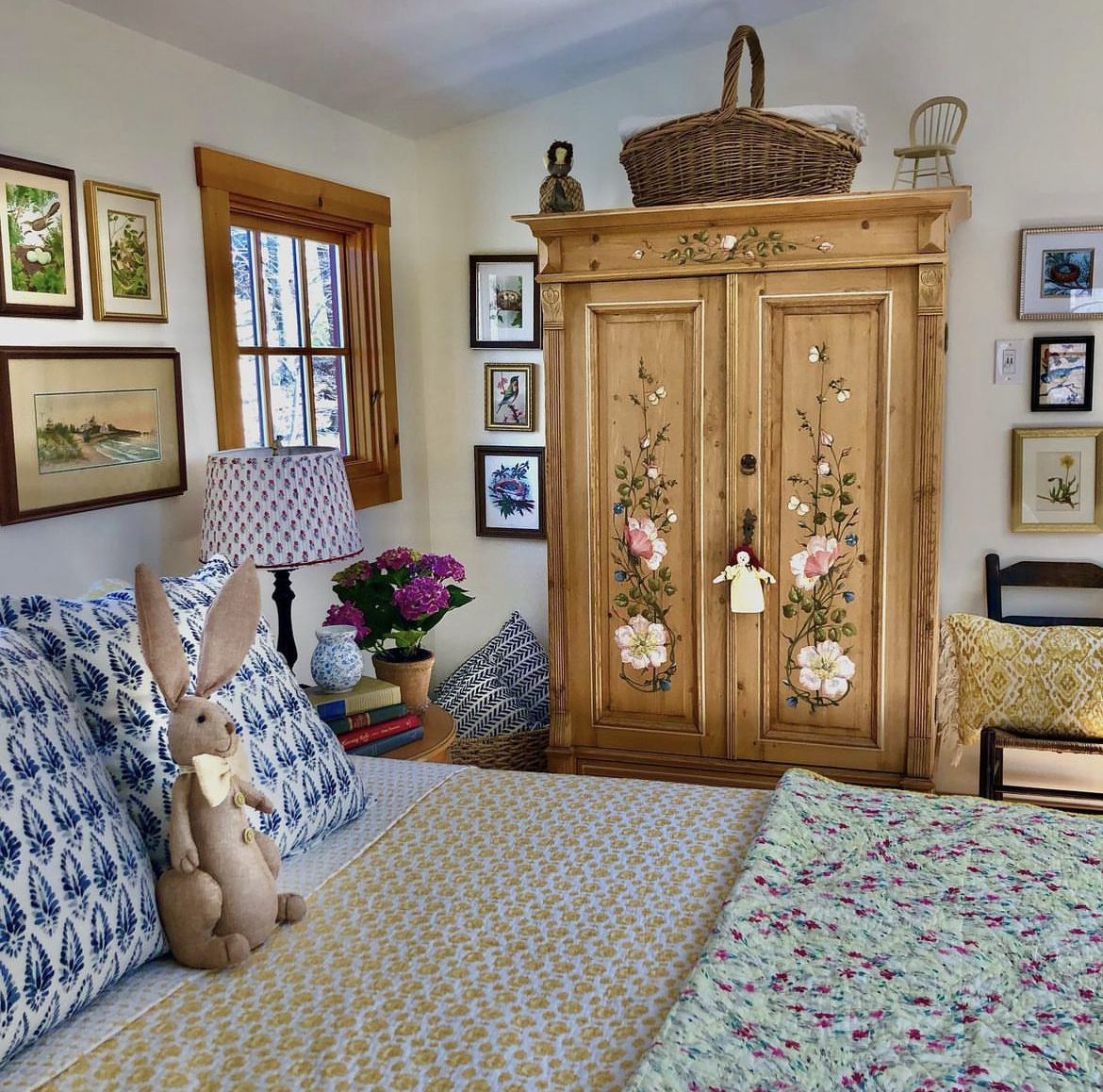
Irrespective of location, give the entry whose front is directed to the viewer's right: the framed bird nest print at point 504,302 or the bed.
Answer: the bed

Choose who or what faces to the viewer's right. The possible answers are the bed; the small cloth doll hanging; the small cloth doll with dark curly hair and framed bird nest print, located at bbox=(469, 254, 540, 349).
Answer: the bed

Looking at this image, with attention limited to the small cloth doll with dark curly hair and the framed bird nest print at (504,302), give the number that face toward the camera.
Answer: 2

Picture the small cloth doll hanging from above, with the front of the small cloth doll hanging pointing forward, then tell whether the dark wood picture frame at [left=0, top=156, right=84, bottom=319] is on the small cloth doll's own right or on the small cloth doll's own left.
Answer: on the small cloth doll's own right

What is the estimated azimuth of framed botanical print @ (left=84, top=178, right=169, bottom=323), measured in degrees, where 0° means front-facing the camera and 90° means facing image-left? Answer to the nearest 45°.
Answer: approximately 315°

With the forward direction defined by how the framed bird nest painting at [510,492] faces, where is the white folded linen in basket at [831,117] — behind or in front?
in front

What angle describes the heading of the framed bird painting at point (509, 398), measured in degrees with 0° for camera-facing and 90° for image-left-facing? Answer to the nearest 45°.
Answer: approximately 0°

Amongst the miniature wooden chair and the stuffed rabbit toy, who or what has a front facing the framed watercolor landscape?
the miniature wooden chair

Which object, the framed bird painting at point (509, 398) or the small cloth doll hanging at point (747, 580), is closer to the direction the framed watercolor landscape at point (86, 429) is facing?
the small cloth doll hanging

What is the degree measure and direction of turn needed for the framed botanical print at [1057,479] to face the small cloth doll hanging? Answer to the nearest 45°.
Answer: approximately 45° to its right

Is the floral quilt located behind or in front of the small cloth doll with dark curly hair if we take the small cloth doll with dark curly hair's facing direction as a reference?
in front
